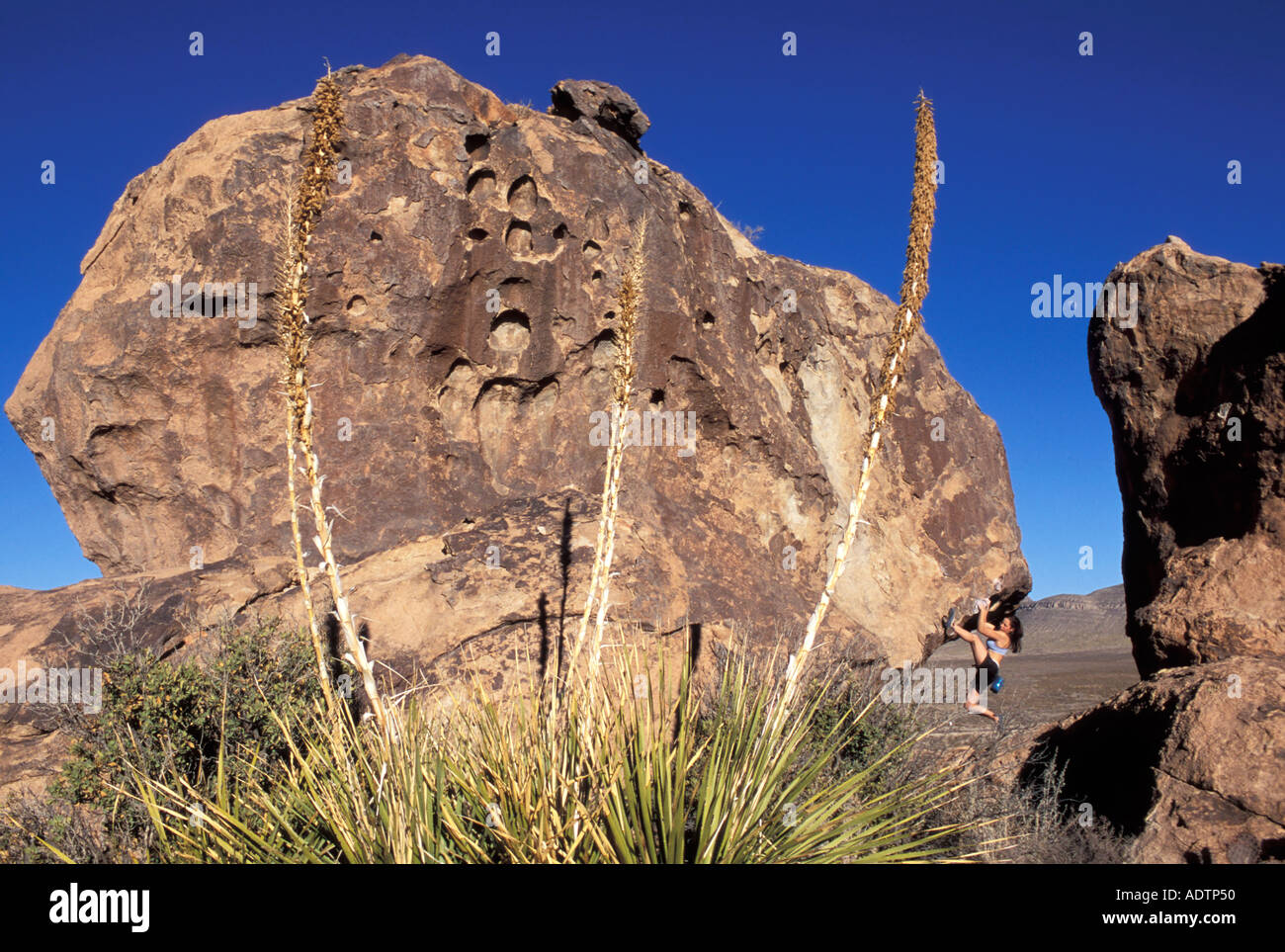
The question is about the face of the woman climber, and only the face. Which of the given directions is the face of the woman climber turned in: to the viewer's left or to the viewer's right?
to the viewer's left

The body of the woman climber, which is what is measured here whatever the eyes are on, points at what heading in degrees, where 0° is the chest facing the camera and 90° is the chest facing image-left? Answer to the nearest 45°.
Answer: approximately 90°

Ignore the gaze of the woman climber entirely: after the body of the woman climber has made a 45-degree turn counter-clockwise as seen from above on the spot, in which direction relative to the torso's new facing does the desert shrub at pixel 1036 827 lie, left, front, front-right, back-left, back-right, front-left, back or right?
front-left

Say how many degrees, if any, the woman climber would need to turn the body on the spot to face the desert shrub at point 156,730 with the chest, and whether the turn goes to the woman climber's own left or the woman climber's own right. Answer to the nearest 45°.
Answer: approximately 45° to the woman climber's own left

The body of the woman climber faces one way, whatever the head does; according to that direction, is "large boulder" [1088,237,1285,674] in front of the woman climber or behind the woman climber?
behind

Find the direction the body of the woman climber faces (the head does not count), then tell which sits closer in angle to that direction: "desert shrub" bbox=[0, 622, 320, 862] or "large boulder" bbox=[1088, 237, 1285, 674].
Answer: the desert shrub
